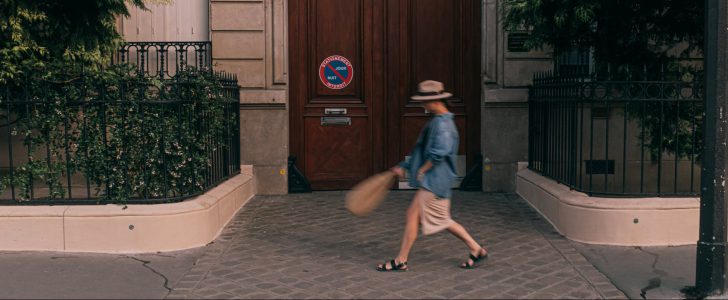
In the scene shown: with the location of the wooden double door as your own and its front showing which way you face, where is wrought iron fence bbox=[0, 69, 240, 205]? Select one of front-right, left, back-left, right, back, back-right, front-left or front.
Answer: front-right

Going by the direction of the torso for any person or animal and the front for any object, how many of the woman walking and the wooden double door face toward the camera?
1

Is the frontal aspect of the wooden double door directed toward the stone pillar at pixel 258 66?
no

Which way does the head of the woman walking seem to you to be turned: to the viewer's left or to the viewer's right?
to the viewer's left

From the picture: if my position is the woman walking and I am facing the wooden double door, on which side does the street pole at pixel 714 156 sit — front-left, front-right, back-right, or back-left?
back-right

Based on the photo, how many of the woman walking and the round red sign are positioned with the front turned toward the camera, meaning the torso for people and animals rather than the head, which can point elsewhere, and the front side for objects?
1

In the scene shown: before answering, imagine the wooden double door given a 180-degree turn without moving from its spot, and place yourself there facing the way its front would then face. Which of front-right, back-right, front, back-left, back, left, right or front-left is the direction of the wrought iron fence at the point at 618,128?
back-right

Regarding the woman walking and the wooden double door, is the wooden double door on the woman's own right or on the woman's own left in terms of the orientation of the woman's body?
on the woman's own right

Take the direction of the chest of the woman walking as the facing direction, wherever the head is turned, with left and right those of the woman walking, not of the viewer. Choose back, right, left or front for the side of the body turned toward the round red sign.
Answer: right

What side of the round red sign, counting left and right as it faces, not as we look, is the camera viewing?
front

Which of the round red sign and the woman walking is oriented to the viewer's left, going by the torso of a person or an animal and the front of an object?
the woman walking

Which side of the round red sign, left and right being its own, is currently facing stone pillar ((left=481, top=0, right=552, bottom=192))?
left
